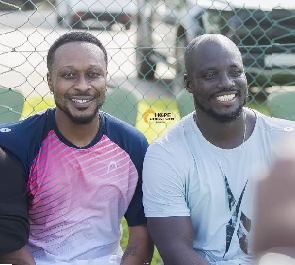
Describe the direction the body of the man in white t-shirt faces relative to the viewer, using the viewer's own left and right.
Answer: facing the viewer and to the right of the viewer
